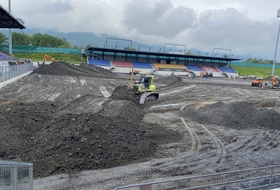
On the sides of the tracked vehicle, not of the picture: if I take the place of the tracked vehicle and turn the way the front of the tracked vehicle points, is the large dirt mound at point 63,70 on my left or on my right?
on my right

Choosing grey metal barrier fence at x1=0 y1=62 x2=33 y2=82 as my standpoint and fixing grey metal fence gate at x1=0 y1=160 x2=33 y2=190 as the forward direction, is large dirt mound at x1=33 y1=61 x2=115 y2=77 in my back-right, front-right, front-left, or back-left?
back-left

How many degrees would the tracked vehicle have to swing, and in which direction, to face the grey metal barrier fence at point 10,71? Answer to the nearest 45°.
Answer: approximately 90° to its right

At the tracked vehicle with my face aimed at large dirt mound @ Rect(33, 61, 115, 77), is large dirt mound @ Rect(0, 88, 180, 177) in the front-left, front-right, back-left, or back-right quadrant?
back-left

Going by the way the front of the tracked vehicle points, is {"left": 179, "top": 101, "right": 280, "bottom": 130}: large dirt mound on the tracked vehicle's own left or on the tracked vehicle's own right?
on the tracked vehicle's own left

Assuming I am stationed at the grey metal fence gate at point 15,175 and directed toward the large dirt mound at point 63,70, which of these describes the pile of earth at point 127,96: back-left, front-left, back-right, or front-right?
front-right

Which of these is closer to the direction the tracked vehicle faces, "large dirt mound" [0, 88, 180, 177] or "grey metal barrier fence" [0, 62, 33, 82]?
the large dirt mound

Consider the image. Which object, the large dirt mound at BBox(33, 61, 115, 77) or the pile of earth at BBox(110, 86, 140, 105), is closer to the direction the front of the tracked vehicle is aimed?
the pile of earth
